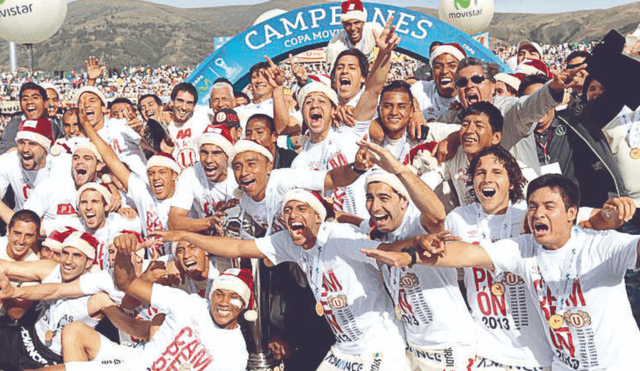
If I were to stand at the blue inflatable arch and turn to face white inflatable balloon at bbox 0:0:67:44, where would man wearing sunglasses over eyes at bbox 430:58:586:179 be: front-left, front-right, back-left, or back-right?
back-left

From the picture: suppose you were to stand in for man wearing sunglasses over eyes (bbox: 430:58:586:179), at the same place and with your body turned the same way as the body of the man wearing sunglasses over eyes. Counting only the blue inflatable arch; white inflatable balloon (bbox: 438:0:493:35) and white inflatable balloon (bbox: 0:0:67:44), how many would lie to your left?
0

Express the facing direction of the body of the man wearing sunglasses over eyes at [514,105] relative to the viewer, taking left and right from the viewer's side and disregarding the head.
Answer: facing the viewer and to the left of the viewer

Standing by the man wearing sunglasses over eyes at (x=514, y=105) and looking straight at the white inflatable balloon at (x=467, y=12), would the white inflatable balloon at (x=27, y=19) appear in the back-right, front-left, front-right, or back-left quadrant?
front-left

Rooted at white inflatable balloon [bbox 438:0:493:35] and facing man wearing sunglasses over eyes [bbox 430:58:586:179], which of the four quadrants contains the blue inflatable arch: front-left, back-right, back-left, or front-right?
front-right

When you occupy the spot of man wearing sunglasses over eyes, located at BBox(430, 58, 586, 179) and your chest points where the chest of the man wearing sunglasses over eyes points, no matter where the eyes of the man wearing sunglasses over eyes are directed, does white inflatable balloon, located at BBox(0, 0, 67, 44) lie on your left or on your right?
on your right

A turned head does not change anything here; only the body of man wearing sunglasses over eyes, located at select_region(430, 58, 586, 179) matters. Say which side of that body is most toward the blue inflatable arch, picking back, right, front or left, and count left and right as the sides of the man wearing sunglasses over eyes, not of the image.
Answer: back

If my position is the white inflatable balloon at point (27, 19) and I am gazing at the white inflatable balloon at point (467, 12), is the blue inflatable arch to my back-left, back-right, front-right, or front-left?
front-right

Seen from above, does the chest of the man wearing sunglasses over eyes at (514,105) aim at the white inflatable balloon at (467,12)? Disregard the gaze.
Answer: no
